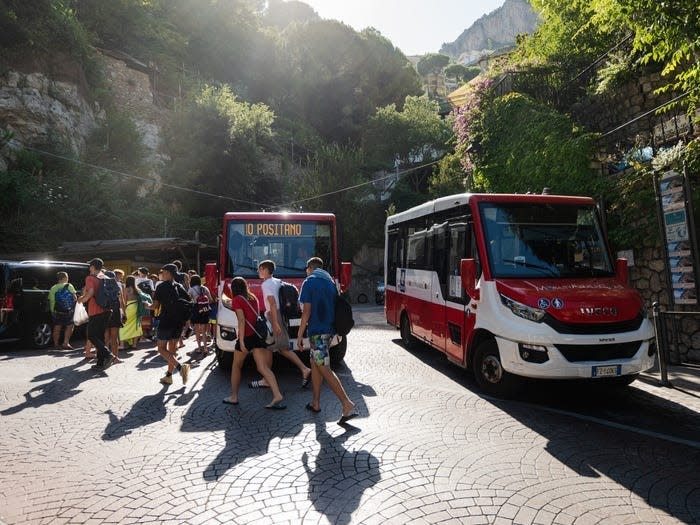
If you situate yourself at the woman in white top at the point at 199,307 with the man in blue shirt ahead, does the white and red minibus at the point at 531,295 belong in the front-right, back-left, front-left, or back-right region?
front-left

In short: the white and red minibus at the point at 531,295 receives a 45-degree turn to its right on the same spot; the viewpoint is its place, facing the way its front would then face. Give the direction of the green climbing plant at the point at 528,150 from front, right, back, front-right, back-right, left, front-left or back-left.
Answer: back

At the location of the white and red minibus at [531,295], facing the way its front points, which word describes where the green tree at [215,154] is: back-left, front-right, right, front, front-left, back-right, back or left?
back

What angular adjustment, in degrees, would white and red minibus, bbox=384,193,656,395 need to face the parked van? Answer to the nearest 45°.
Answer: approximately 135° to its right

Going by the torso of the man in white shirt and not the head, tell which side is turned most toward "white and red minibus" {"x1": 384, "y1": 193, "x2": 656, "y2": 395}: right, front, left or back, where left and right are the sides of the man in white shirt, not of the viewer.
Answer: back

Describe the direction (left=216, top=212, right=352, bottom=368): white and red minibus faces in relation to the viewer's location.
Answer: facing the viewer

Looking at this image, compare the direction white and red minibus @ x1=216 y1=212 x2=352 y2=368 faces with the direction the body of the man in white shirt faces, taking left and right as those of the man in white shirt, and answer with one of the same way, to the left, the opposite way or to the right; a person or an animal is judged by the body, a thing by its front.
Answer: to the left

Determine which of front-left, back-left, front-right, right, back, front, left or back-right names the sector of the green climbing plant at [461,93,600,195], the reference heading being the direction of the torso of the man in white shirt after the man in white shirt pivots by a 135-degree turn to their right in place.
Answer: front

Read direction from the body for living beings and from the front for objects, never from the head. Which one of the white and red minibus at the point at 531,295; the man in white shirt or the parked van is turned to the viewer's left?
the man in white shirt

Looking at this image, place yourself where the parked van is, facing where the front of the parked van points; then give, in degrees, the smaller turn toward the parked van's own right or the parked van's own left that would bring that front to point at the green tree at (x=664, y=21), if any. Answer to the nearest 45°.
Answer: approximately 90° to the parked van's own right

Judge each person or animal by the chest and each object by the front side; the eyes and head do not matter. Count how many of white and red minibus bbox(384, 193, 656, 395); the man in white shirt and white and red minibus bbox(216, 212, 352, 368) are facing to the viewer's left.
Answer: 1
